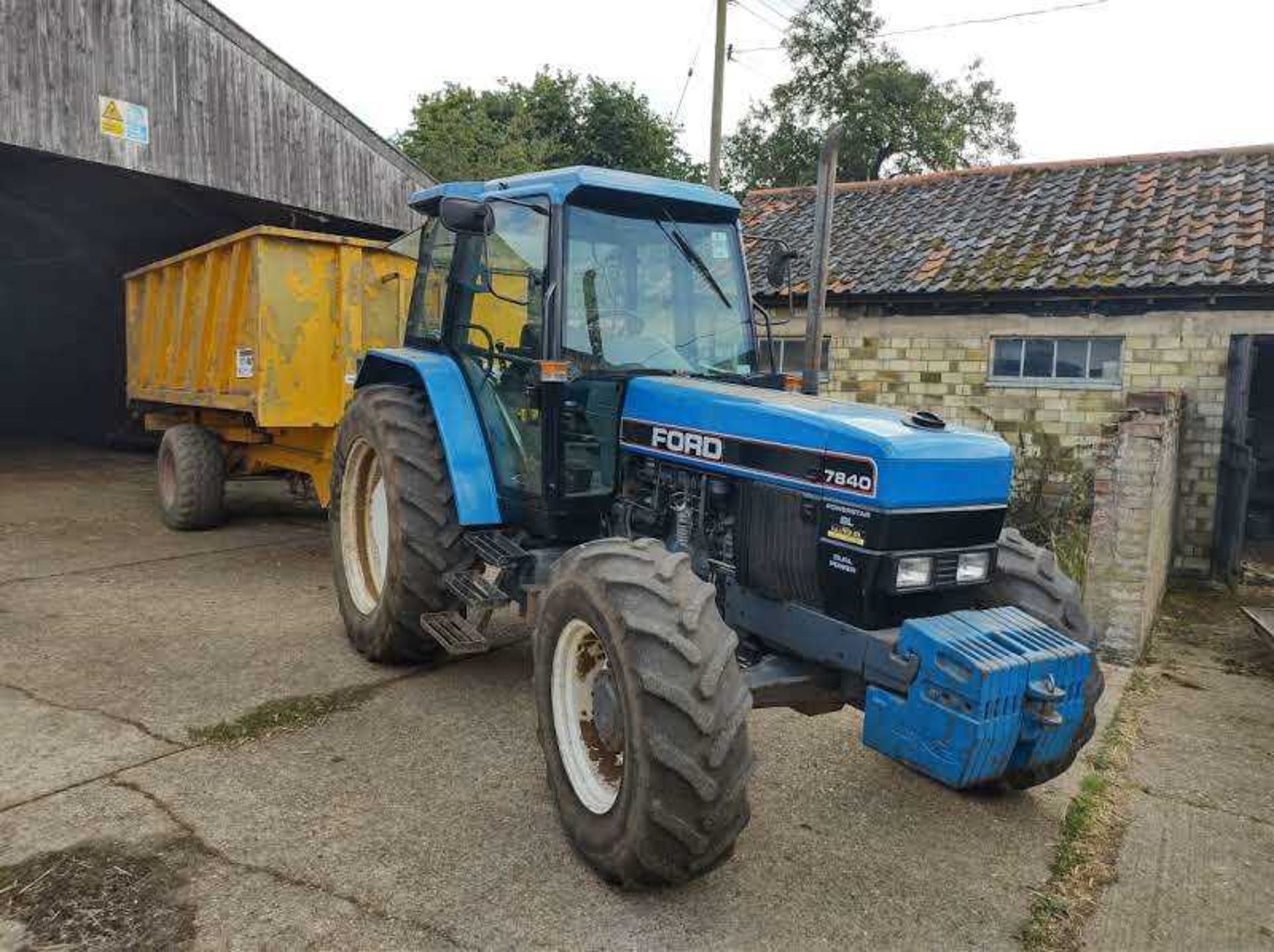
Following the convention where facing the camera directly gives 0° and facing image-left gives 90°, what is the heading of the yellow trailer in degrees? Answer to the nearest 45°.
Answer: approximately 315°

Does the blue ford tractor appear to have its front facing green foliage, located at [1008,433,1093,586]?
no

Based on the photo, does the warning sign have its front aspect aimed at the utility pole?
no

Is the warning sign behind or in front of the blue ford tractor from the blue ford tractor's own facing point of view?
behind

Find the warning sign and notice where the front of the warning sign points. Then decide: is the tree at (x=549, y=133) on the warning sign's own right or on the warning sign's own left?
on the warning sign's own left

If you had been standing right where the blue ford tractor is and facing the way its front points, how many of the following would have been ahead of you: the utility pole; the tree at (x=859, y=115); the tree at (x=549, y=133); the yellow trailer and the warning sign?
0

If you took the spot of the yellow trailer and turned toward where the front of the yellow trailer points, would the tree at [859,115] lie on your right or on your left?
on your left

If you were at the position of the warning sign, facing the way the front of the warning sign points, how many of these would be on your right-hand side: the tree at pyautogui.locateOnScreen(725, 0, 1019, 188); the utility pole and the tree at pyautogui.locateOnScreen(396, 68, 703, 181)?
0

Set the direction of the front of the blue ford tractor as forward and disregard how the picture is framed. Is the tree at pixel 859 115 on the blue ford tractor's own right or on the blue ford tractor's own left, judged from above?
on the blue ford tractor's own left

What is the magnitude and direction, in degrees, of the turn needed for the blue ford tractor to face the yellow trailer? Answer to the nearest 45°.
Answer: approximately 180°

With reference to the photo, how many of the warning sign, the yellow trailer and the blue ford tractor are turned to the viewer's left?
0

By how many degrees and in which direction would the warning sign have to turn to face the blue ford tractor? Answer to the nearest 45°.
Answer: approximately 45° to its right

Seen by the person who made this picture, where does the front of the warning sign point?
facing the viewer and to the right of the viewer

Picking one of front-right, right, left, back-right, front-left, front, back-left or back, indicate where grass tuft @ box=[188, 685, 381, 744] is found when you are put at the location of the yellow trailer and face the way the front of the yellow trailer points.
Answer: front-right
